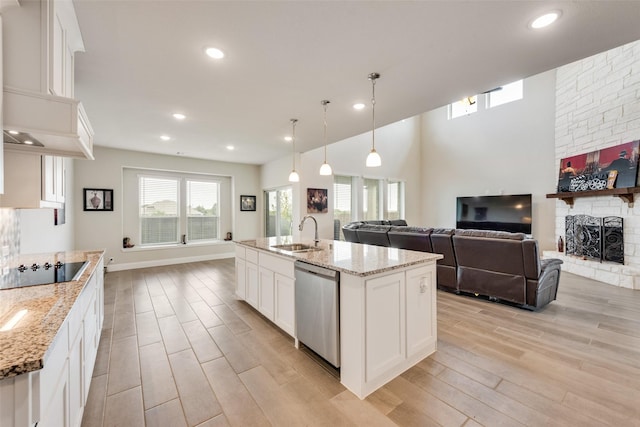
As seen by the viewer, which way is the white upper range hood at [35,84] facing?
to the viewer's right

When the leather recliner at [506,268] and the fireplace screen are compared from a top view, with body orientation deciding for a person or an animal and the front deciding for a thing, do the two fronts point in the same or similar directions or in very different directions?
very different directions

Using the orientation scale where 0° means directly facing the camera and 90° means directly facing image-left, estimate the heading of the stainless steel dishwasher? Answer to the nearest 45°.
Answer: approximately 45°

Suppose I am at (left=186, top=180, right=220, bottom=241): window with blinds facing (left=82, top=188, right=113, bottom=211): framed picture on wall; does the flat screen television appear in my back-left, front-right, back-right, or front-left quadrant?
back-left

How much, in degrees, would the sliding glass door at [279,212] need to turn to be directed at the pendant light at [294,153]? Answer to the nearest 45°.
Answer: approximately 45° to its left

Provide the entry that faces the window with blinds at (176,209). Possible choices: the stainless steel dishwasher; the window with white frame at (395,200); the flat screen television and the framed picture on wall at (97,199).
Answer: the flat screen television

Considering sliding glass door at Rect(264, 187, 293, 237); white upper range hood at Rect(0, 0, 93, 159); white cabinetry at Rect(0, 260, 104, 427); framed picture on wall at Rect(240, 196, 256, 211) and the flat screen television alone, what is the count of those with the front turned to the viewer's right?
2

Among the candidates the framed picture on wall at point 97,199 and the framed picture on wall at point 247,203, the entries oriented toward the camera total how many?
2

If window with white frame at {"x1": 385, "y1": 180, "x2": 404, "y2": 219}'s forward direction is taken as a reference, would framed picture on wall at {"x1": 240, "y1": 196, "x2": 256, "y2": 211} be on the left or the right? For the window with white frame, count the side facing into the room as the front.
on its right

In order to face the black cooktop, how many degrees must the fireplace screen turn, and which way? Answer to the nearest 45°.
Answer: approximately 45° to its left
